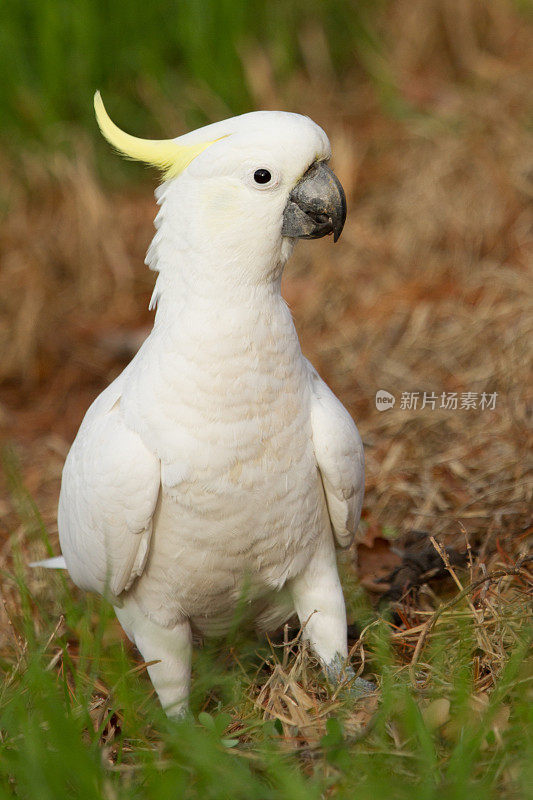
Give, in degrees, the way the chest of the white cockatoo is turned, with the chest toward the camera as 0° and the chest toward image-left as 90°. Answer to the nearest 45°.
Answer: approximately 315°
